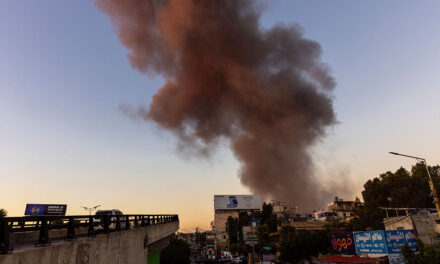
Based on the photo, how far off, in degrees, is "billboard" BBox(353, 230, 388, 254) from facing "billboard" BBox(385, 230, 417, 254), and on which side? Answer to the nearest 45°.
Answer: approximately 45° to its left

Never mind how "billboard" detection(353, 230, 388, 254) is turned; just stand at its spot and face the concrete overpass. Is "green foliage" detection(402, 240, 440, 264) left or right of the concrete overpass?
left

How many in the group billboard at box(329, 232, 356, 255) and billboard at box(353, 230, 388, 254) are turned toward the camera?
2

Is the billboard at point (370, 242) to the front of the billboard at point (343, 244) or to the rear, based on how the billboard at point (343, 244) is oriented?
to the front

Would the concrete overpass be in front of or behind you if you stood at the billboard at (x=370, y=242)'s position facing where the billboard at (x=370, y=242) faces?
in front

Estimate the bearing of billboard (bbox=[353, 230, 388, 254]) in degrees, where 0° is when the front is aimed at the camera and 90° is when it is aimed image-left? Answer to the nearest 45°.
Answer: approximately 0°

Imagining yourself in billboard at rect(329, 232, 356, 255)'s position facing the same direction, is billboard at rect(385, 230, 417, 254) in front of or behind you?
in front
